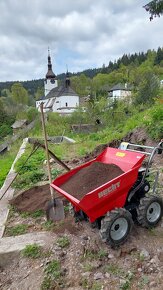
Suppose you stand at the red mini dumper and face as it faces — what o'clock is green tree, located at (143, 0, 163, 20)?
The green tree is roughly at 5 o'clock from the red mini dumper.

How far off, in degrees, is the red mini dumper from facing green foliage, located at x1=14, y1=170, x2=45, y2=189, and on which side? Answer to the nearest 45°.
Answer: approximately 90° to its right

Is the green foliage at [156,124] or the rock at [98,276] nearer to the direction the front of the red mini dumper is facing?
the rock

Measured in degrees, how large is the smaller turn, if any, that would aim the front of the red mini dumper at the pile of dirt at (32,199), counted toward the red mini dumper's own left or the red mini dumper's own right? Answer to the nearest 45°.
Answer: approximately 90° to the red mini dumper's own right

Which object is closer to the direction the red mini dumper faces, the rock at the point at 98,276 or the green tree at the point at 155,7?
the rock

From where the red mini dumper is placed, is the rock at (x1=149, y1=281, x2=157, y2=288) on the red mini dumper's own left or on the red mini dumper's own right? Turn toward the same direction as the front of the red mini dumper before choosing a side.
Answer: on the red mini dumper's own left

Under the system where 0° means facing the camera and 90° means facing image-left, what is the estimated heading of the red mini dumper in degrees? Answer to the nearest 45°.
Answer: approximately 45°
